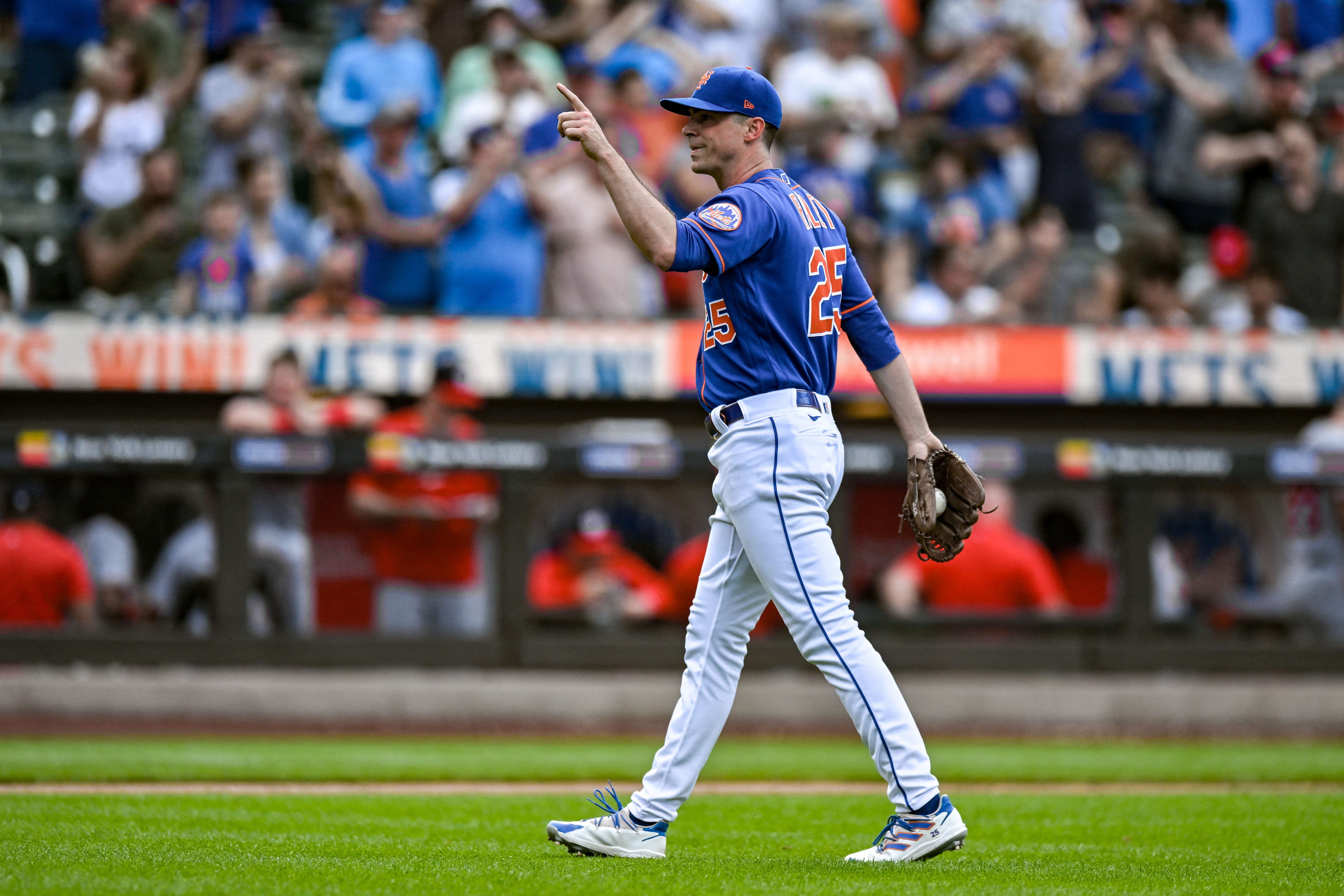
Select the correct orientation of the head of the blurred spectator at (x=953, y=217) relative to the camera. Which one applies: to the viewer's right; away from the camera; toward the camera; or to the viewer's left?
toward the camera

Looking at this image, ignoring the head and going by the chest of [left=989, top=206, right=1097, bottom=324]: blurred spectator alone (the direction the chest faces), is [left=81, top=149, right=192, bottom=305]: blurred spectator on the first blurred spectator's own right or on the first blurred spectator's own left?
on the first blurred spectator's own right

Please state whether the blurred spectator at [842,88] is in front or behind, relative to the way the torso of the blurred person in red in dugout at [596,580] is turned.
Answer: behind

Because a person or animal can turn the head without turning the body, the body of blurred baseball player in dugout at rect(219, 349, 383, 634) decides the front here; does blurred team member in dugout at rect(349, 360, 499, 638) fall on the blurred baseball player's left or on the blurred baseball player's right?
on the blurred baseball player's left

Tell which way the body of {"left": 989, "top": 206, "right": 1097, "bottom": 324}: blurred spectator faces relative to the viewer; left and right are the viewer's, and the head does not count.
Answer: facing the viewer

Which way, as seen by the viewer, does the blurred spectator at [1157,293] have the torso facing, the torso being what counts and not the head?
toward the camera

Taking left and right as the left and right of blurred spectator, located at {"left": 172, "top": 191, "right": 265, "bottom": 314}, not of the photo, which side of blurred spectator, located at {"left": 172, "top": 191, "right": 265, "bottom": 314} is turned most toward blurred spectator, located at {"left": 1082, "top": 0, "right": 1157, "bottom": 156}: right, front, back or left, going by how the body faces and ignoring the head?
left

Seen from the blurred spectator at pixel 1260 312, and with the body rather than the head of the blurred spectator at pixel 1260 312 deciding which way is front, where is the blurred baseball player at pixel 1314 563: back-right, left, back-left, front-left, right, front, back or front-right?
front

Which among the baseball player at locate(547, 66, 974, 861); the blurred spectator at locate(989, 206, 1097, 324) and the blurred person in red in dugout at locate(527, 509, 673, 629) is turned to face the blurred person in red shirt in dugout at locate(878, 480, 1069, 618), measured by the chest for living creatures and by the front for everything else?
the blurred spectator at locate(989, 206, 1097, 324)

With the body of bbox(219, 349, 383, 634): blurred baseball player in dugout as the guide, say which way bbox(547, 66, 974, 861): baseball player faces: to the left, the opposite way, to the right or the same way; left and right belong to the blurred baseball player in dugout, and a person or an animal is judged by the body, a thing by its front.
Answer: to the right

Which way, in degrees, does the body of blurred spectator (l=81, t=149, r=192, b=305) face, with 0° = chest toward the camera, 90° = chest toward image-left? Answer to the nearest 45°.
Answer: approximately 315°

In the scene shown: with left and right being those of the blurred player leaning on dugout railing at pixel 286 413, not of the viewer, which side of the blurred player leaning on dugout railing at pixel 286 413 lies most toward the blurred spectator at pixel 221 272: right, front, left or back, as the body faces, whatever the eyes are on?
back

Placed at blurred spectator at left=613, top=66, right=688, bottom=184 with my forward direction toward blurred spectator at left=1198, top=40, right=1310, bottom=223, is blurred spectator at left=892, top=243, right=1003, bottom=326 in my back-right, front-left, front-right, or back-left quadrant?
front-right

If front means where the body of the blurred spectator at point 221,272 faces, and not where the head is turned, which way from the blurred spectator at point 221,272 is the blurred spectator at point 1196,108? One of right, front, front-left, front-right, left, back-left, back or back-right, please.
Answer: left

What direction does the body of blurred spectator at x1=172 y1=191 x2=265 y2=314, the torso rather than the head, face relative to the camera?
toward the camera
